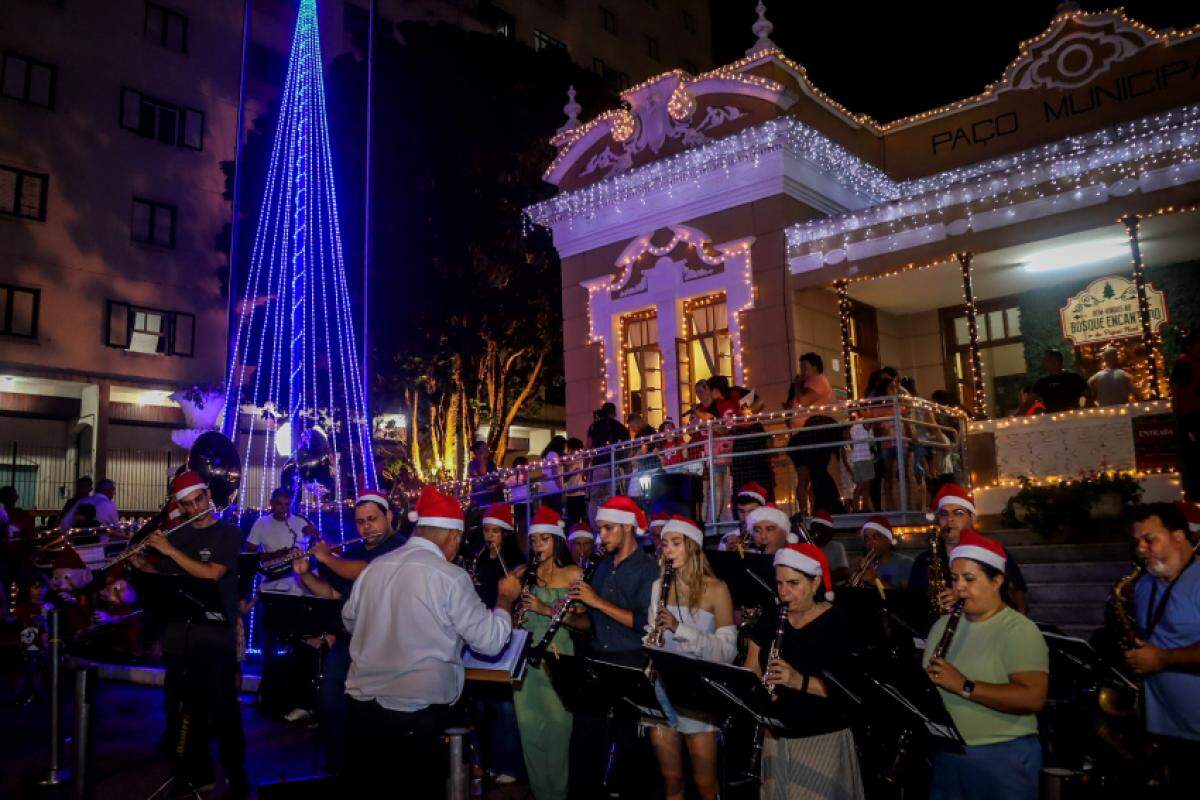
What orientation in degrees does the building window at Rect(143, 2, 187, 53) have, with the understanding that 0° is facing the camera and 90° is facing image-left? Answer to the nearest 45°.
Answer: approximately 315°

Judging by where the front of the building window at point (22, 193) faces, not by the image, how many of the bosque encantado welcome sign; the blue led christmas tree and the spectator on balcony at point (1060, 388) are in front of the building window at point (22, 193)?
3

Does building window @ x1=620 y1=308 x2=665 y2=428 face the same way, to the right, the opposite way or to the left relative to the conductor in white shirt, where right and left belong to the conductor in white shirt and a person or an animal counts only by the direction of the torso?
the opposite way

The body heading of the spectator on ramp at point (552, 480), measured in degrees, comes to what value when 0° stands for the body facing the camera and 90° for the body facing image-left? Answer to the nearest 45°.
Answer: approximately 45°

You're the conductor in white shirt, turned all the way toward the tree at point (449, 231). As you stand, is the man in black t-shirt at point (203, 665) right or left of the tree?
left

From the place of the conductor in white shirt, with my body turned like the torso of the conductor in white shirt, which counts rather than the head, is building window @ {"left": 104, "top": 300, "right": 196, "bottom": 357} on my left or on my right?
on my left

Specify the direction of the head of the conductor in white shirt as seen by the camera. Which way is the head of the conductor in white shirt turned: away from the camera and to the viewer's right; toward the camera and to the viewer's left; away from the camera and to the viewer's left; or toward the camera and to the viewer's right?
away from the camera and to the viewer's right

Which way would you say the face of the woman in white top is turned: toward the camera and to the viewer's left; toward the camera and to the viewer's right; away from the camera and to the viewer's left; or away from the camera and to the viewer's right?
toward the camera and to the viewer's left

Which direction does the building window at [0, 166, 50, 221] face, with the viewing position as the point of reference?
facing the viewer and to the right of the viewer

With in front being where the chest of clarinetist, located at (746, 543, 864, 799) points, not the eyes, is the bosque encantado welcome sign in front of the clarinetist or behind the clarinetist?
behind

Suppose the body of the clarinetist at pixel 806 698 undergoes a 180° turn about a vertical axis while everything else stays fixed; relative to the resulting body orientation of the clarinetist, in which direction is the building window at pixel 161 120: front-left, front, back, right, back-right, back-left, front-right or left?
left

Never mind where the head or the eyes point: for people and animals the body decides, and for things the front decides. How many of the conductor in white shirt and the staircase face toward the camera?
1

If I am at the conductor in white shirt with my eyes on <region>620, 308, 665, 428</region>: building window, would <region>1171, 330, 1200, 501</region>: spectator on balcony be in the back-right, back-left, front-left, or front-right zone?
front-right

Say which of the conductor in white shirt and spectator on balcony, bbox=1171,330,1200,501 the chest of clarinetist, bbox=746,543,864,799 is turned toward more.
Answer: the conductor in white shirt

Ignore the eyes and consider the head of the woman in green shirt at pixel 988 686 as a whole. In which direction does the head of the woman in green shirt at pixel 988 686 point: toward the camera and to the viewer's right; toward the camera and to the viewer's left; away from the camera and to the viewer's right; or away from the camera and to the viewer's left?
toward the camera and to the viewer's left
